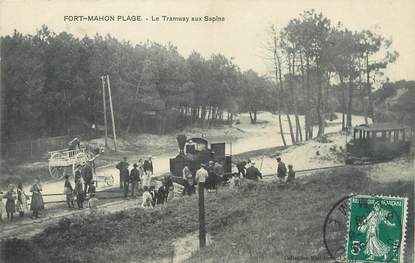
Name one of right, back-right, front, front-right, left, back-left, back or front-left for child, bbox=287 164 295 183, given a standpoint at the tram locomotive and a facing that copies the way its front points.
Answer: back-left
